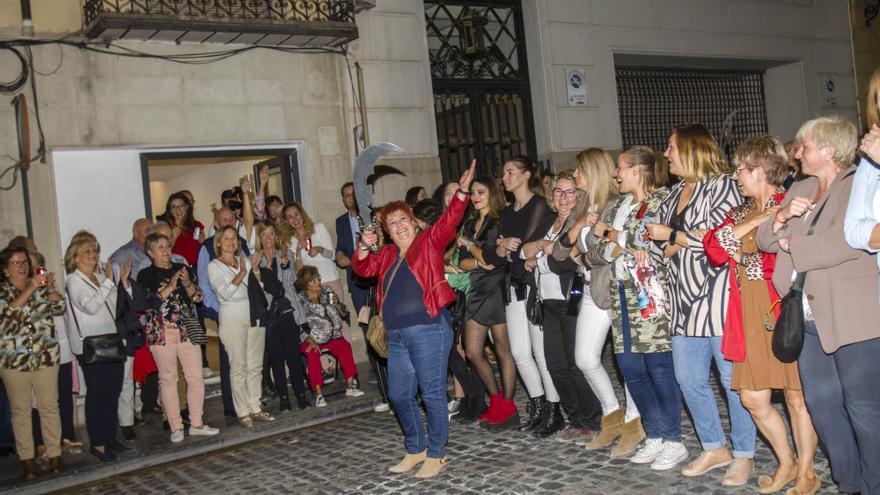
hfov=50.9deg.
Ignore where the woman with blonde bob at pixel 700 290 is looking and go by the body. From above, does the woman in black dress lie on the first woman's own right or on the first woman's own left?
on the first woman's own right

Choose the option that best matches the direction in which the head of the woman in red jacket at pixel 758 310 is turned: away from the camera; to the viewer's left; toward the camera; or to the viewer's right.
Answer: to the viewer's left

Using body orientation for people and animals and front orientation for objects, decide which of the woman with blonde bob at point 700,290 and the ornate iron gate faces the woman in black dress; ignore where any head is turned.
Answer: the ornate iron gate

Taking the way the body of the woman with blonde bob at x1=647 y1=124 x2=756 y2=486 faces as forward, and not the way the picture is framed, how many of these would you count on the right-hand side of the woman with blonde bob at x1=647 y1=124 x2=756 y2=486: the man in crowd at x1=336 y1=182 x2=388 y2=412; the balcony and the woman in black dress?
3

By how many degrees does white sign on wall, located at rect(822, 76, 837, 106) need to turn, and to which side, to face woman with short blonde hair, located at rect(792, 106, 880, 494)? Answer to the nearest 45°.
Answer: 0° — it already faces them

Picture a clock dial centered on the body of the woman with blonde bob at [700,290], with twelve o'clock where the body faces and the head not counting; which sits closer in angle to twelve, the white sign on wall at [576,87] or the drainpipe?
the drainpipe

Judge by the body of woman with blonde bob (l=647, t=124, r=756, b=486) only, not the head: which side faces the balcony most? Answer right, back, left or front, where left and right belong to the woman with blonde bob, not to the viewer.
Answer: right

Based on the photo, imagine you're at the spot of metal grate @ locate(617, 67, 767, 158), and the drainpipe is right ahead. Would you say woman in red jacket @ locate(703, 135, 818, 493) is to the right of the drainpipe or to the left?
left

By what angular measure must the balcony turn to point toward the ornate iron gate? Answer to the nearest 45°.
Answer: approximately 135° to its left

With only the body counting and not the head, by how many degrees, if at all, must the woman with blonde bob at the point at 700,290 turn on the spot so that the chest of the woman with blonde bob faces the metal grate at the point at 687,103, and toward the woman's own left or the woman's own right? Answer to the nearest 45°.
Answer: approximately 135° to the woman's own right

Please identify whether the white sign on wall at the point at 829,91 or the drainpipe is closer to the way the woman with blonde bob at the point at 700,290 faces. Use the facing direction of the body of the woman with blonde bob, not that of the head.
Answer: the drainpipe

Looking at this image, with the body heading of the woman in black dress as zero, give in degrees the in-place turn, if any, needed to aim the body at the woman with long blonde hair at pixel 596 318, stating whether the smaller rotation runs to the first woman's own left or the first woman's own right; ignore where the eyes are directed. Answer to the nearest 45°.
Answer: approximately 90° to the first woman's own left

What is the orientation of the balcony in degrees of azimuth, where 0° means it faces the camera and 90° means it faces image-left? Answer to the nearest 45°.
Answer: approximately 0°
